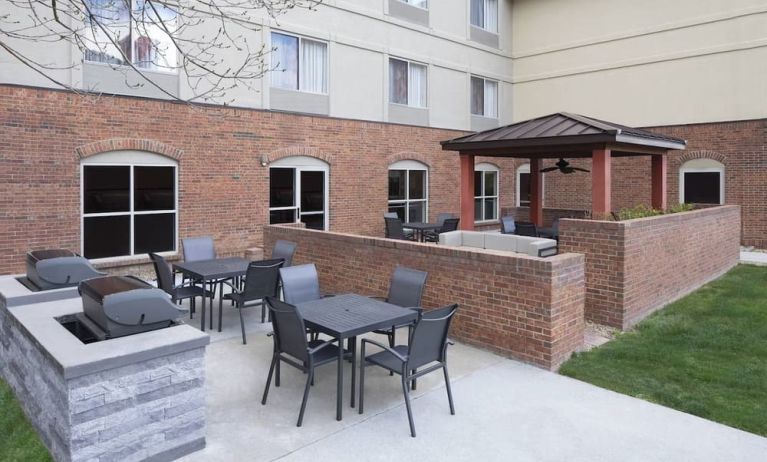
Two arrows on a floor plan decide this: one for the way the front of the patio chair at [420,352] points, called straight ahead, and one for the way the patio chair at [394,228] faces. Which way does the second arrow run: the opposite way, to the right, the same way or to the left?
the opposite way

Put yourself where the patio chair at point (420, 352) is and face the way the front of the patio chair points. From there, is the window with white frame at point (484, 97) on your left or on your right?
on your right
